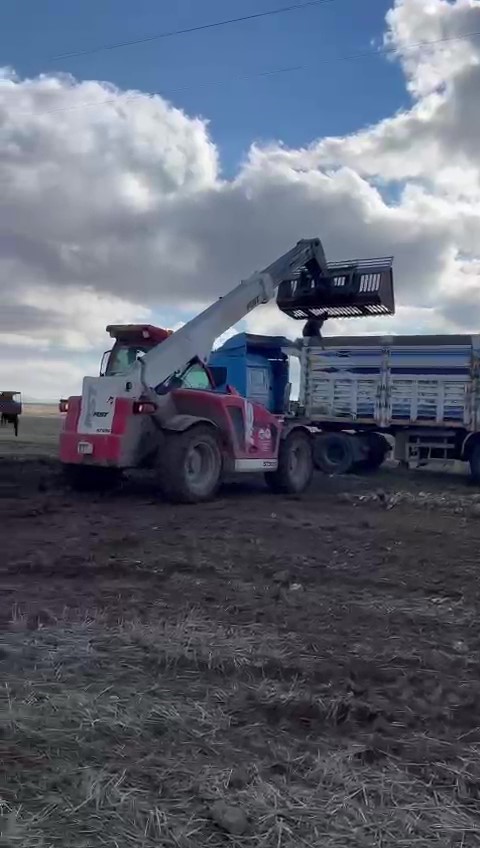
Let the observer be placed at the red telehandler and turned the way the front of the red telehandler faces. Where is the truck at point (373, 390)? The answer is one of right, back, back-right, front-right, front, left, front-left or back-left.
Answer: front

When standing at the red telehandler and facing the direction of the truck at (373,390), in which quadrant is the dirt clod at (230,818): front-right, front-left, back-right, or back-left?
back-right

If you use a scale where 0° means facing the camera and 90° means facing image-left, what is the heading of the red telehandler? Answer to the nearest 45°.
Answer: approximately 225°

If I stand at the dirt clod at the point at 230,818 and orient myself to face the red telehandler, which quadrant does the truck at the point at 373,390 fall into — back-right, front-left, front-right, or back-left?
front-right

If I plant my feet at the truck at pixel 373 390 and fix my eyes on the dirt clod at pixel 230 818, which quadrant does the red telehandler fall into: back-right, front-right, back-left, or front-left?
front-right

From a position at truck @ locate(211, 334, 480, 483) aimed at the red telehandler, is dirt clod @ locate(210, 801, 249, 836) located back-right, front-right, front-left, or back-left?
front-left

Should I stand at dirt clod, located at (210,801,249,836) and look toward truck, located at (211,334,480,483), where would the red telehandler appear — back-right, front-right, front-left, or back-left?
front-left

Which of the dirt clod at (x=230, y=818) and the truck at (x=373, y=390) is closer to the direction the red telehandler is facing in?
the truck

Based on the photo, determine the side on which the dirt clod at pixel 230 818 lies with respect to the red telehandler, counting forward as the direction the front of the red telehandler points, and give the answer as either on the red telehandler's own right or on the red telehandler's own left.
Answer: on the red telehandler's own right
